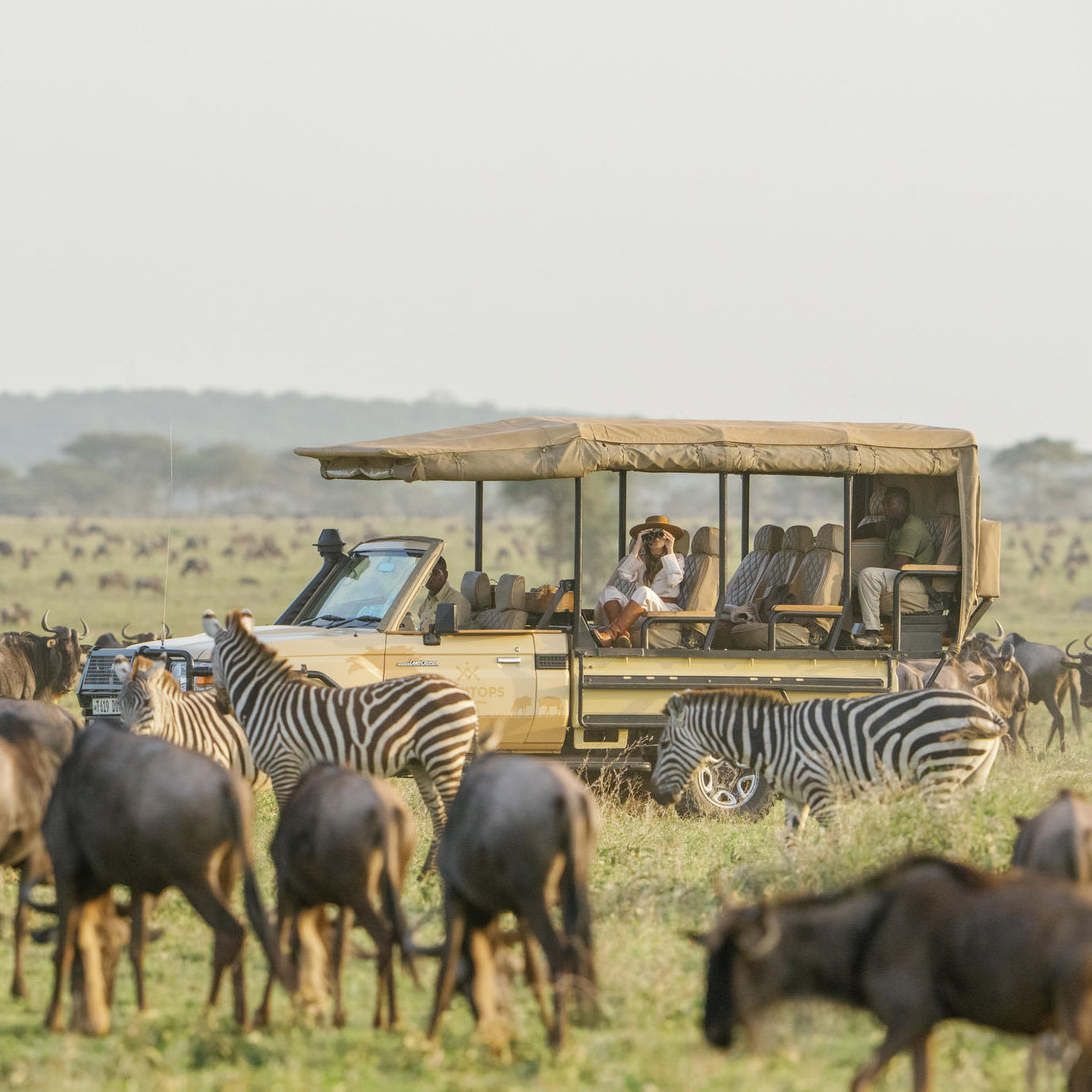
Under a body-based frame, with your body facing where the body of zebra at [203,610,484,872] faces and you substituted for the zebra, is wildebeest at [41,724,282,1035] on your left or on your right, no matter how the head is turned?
on your left

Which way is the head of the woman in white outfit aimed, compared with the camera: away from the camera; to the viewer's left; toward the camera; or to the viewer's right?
toward the camera

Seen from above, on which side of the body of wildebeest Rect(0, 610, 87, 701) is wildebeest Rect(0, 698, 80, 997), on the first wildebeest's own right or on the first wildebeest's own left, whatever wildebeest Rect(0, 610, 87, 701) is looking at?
on the first wildebeest's own right

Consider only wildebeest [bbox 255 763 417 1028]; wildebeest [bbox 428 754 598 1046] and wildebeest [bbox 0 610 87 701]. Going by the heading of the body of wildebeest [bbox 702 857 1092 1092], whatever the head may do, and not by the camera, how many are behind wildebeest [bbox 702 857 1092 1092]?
0

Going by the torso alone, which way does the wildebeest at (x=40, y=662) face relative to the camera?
to the viewer's right

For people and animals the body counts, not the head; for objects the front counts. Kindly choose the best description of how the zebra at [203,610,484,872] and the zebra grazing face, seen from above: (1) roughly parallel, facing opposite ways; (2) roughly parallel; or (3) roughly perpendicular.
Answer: roughly parallel

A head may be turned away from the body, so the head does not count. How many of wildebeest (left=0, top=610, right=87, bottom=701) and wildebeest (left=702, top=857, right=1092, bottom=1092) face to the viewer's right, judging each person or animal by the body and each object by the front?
1

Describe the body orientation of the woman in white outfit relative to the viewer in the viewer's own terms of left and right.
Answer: facing the viewer and to the left of the viewer

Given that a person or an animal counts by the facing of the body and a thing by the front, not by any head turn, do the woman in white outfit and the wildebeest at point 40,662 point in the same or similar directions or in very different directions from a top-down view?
very different directions

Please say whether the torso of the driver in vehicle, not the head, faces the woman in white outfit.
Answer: no

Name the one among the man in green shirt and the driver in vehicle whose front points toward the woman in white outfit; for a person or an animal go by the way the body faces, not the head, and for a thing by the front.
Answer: the man in green shirt

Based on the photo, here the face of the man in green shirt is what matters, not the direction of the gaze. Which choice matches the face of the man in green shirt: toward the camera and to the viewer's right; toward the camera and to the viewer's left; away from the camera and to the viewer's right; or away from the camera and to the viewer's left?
toward the camera and to the viewer's left

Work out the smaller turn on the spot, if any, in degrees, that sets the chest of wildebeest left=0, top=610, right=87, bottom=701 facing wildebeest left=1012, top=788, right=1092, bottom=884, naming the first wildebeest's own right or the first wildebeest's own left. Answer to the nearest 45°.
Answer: approximately 90° to the first wildebeest's own right
